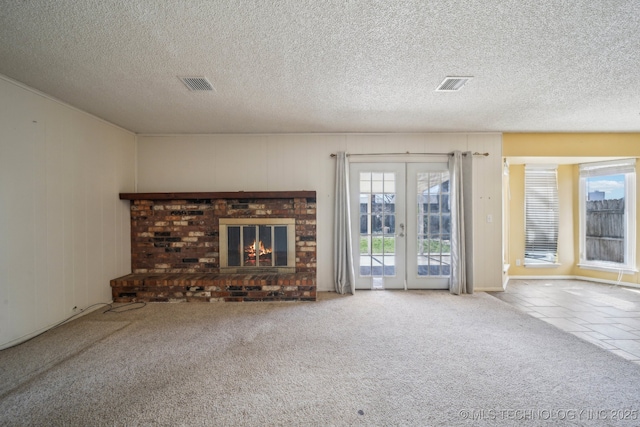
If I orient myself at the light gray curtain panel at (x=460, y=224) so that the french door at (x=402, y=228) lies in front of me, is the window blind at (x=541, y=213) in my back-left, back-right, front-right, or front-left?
back-right

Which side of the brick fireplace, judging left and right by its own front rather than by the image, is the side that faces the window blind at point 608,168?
left

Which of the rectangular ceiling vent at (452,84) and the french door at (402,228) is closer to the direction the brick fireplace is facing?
the rectangular ceiling vent

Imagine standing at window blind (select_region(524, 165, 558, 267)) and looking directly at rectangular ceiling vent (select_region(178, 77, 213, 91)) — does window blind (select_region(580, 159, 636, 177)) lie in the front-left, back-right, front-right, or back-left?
back-left

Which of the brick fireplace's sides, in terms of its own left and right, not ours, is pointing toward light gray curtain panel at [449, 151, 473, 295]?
left

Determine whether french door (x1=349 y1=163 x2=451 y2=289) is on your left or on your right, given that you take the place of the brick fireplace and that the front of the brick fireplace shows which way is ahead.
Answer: on your left

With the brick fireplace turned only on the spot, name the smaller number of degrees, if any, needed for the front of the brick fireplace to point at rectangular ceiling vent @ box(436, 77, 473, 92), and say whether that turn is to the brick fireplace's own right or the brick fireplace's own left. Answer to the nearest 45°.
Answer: approximately 45° to the brick fireplace's own left

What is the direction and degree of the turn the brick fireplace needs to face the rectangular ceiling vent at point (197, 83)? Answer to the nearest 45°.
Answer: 0° — it already faces it

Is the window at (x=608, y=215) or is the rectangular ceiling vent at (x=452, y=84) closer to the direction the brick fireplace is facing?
the rectangular ceiling vent

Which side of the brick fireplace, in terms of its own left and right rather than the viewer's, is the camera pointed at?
front
